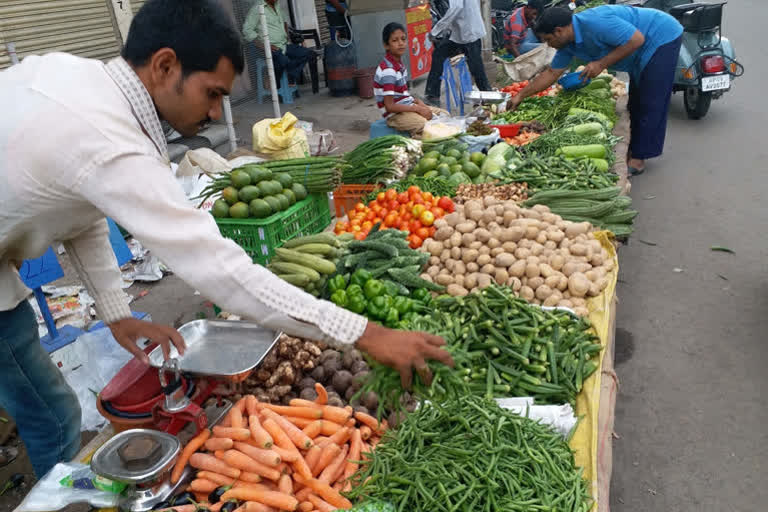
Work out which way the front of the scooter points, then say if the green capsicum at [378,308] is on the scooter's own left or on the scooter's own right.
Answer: on the scooter's own left

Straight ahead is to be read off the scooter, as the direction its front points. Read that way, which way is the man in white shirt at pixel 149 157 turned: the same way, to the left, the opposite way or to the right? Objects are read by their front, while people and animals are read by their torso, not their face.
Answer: to the right

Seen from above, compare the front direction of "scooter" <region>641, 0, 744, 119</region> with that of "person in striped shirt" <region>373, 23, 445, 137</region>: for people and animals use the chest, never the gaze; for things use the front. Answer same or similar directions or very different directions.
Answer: very different directions

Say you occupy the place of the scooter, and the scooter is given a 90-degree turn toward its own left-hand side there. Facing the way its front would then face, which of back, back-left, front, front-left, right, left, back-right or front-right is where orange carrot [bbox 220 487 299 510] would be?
front-left

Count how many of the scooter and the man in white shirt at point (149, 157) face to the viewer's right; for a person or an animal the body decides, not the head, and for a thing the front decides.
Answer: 1

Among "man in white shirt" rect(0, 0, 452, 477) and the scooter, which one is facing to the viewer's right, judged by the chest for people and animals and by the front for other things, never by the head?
the man in white shirt

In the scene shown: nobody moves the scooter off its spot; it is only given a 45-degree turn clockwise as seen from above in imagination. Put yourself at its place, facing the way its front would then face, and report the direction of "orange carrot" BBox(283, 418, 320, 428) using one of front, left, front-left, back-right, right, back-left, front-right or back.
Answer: back

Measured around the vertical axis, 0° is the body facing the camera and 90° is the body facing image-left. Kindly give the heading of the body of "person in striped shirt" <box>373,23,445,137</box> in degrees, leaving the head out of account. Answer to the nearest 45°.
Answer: approximately 315°

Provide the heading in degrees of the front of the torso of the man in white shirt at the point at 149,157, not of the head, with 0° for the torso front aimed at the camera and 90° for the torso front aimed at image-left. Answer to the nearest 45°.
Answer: approximately 270°

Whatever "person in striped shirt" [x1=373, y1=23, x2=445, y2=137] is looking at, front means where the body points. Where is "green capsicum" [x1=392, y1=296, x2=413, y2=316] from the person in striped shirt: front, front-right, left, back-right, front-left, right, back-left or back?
front-right

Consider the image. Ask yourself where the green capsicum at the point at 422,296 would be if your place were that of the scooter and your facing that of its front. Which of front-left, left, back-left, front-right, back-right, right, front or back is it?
back-left

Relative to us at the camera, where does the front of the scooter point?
facing away from the viewer and to the left of the viewer

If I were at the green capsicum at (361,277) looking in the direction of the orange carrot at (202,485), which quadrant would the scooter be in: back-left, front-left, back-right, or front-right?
back-left
